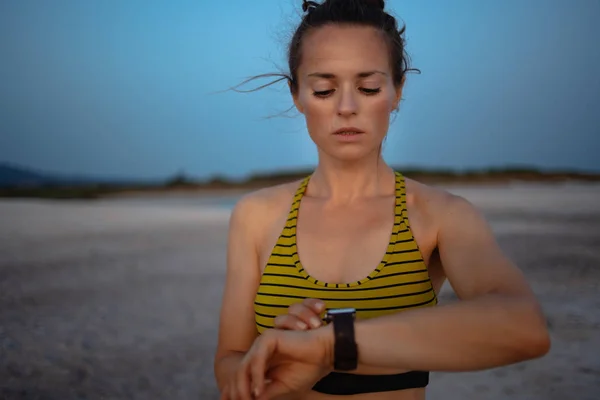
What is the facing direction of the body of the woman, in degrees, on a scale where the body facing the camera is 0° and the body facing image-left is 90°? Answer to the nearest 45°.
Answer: approximately 0°
